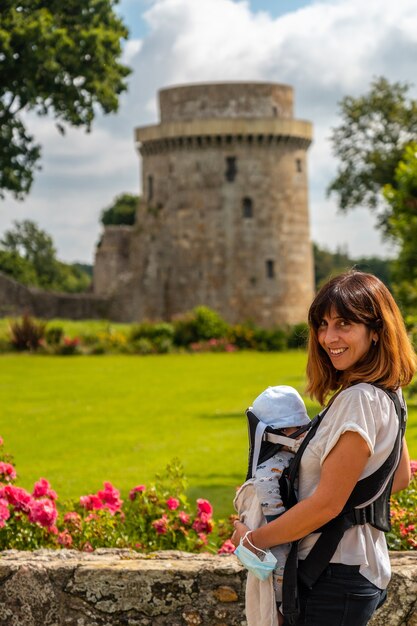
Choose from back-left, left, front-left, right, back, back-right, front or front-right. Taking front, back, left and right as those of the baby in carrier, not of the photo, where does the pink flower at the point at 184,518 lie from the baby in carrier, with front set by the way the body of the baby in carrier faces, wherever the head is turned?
left

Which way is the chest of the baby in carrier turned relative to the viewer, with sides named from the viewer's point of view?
facing to the right of the viewer

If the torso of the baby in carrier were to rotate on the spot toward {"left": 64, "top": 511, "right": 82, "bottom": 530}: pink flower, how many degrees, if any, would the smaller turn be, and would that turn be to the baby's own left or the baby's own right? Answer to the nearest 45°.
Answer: approximately 135° to the baby's own left

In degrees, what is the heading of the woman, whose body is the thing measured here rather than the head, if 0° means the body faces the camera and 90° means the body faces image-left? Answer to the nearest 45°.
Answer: approximately 90°

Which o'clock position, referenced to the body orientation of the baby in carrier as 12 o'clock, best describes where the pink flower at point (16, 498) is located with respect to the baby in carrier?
The pink flower is roughly at 8 o'clock from the baby in carrier.

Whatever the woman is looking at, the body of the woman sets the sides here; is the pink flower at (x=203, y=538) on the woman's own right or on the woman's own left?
on the woman's own right

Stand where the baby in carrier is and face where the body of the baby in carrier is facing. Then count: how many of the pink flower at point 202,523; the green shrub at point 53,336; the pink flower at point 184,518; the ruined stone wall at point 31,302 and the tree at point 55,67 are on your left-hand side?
5
